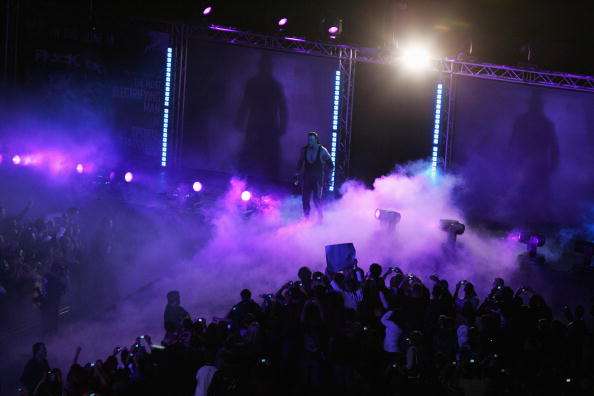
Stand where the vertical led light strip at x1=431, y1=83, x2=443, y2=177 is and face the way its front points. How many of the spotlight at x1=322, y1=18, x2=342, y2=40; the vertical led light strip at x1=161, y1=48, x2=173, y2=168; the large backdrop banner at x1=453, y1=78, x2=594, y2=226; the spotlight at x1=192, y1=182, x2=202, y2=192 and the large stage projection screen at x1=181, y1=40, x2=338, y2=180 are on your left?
1

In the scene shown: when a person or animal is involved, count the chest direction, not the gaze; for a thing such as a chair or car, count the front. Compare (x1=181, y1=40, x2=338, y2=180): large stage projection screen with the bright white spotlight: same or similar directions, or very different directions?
same or similar directions

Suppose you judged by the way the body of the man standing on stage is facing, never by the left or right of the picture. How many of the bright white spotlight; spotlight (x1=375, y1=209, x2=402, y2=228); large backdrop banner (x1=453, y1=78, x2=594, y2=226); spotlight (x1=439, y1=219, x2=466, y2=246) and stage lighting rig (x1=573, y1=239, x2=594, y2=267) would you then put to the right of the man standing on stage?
0

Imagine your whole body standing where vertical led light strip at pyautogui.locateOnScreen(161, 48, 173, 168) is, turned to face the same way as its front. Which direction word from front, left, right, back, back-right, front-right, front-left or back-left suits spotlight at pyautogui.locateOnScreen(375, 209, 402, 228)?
front-left

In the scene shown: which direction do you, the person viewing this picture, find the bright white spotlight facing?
facing the viewer

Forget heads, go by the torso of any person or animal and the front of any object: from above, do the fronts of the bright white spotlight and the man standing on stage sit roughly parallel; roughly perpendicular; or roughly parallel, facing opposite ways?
roughly parallel

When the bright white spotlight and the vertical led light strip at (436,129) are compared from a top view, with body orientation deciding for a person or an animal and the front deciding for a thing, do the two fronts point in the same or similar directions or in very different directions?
same or similar directions

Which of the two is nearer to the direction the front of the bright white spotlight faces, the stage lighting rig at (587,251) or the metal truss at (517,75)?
the stage lighting rig

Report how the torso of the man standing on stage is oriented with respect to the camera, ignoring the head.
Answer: toward the camera

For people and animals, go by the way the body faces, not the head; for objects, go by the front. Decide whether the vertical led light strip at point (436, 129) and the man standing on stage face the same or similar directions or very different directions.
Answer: same or similar directions

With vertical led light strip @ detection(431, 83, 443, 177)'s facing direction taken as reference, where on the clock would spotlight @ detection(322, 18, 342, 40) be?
The spotlight is roughly at 2 o'clock from the vertical led light strip.

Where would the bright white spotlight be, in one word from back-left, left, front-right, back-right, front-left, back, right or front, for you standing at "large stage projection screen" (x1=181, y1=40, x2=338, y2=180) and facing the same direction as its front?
left

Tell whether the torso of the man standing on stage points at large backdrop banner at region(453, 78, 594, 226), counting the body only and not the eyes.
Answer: no

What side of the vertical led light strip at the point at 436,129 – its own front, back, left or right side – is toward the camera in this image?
front

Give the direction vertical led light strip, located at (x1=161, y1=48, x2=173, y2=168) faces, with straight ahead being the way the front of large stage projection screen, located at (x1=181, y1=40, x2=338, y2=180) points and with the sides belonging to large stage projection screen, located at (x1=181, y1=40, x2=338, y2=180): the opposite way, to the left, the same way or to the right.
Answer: the same way

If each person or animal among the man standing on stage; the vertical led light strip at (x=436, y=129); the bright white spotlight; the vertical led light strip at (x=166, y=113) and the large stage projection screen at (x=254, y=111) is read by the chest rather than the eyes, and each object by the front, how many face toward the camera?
5

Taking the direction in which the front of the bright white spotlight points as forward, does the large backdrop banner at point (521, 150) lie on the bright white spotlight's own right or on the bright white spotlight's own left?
on the bright white spotlight's own left
